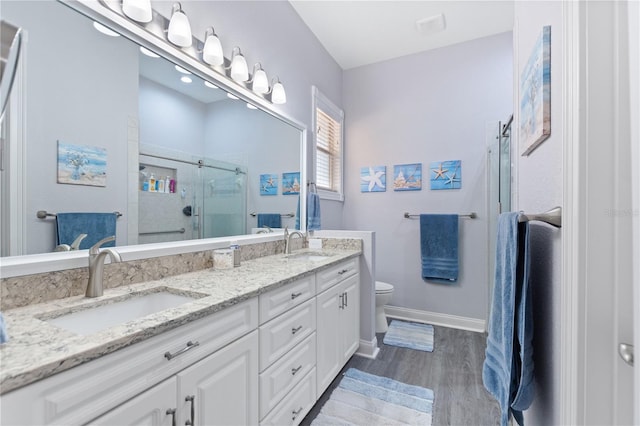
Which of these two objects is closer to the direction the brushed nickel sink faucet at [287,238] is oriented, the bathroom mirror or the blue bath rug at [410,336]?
the blue bath rug

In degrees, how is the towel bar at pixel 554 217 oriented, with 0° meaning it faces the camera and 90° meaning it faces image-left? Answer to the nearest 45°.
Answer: approximately 90°

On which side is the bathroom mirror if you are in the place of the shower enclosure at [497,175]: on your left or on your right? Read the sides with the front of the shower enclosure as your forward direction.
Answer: on your left

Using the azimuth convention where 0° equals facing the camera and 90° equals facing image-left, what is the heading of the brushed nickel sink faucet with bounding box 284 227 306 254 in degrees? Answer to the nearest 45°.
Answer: approximately 270°

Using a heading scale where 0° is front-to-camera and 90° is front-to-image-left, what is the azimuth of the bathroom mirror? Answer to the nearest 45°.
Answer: approximately 315°

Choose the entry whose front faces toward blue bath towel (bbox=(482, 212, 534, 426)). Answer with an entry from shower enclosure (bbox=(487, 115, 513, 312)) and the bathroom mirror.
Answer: the bathroom mirror

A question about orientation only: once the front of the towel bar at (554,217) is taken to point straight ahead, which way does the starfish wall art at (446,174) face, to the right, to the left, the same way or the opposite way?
to the left
